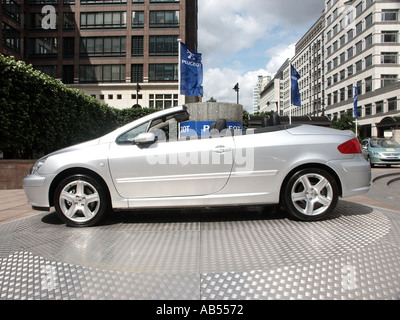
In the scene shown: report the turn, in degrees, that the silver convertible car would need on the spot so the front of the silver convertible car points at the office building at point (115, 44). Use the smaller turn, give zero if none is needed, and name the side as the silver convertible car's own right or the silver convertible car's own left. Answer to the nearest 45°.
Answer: approximately 90° to the silver convertible car's own right

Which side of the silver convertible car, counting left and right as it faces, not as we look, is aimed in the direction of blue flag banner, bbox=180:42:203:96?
right

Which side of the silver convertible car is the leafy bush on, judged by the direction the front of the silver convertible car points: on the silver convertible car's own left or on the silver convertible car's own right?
on the silver convertible car's own right

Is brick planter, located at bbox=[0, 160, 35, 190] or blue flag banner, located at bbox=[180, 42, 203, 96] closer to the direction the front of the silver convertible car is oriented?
the brick planter

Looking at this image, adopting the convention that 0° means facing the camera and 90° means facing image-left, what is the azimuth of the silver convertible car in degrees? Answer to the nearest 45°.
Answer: approximately 90°
